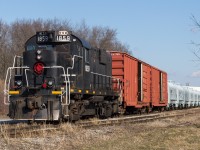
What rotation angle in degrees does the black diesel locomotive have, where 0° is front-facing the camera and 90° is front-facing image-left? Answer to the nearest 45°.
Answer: approximately 45°

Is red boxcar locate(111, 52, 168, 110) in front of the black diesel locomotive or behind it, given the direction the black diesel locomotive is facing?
behind
